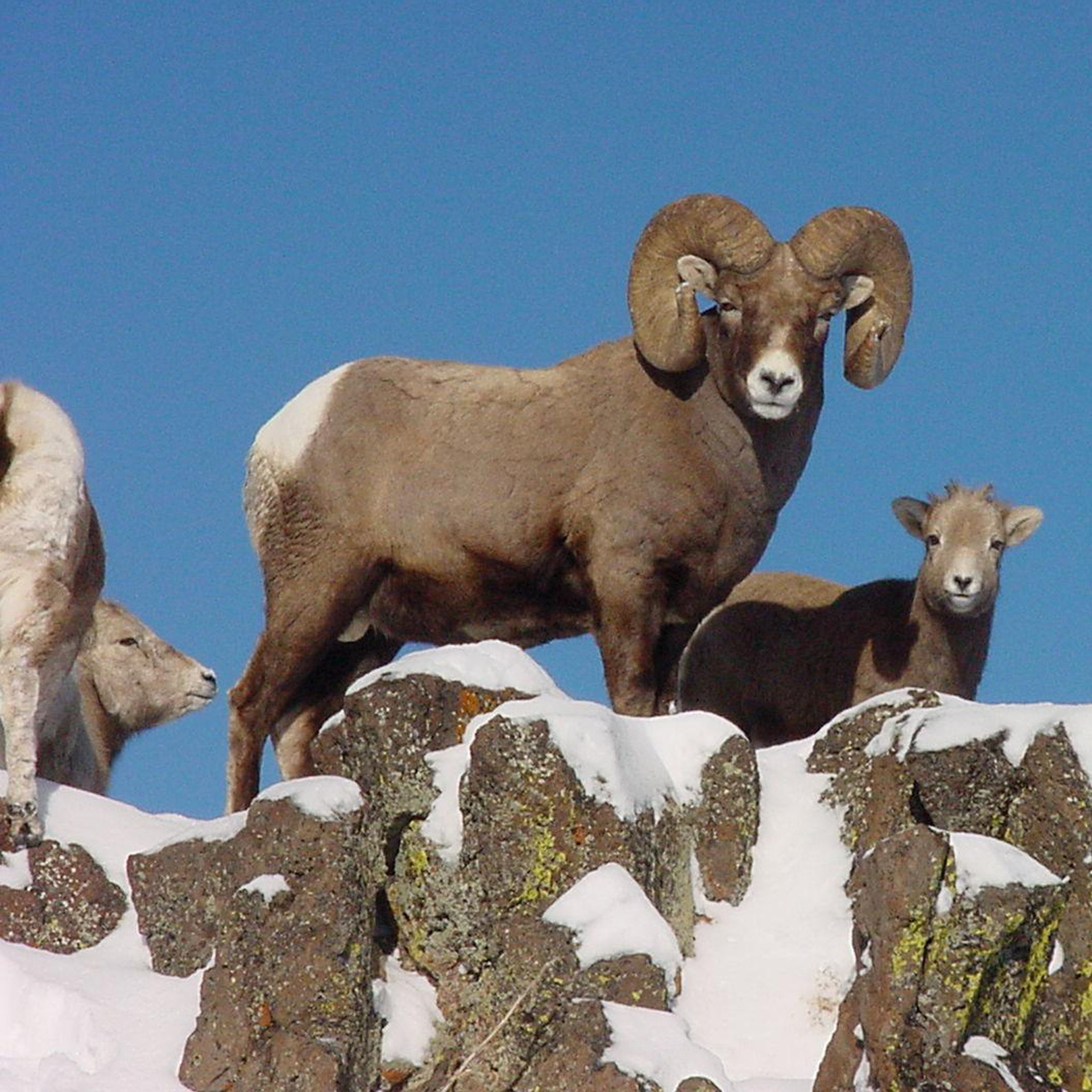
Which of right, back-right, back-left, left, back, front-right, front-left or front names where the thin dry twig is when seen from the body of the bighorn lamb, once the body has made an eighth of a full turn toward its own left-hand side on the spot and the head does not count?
back-right

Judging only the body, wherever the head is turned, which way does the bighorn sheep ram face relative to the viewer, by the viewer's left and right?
facing to the right of the viewer

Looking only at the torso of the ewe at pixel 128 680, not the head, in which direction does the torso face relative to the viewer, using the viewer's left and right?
facing to the right of the viewer

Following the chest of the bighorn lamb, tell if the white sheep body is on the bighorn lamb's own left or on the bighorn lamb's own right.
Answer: on the bighorn lamb's own right

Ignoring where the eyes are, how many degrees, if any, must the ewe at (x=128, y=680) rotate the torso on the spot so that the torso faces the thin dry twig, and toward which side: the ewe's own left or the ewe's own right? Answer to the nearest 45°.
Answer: approximately 90° to the ewe's own right

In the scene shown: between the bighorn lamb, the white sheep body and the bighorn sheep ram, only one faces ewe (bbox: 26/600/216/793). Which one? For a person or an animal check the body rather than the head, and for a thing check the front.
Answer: the white sheep body

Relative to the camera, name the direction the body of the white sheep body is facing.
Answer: away from the camera

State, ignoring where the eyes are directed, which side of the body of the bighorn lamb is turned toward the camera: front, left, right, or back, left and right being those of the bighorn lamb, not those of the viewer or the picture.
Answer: right

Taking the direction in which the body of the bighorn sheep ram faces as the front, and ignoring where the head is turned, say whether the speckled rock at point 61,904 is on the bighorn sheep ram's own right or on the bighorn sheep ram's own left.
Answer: on the bighorn sheep ram's own right

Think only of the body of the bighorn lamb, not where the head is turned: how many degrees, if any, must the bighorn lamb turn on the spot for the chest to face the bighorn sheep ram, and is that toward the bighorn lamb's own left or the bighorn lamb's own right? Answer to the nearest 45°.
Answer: approximately 135° to the bighorn lamb's own right

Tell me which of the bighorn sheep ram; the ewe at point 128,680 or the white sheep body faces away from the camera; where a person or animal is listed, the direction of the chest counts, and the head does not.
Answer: the white sheep body

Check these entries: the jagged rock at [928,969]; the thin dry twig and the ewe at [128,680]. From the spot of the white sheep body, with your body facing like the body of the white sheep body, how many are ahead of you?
1

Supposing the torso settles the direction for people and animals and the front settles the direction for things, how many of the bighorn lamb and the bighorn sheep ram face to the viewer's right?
2

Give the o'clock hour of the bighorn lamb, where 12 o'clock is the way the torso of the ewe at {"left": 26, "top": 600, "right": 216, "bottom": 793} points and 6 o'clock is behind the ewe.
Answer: The bighorn lamb is roughly at 1 o'clock from the ewe.

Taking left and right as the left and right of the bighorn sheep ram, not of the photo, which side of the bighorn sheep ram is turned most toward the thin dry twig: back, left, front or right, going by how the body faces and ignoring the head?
right
